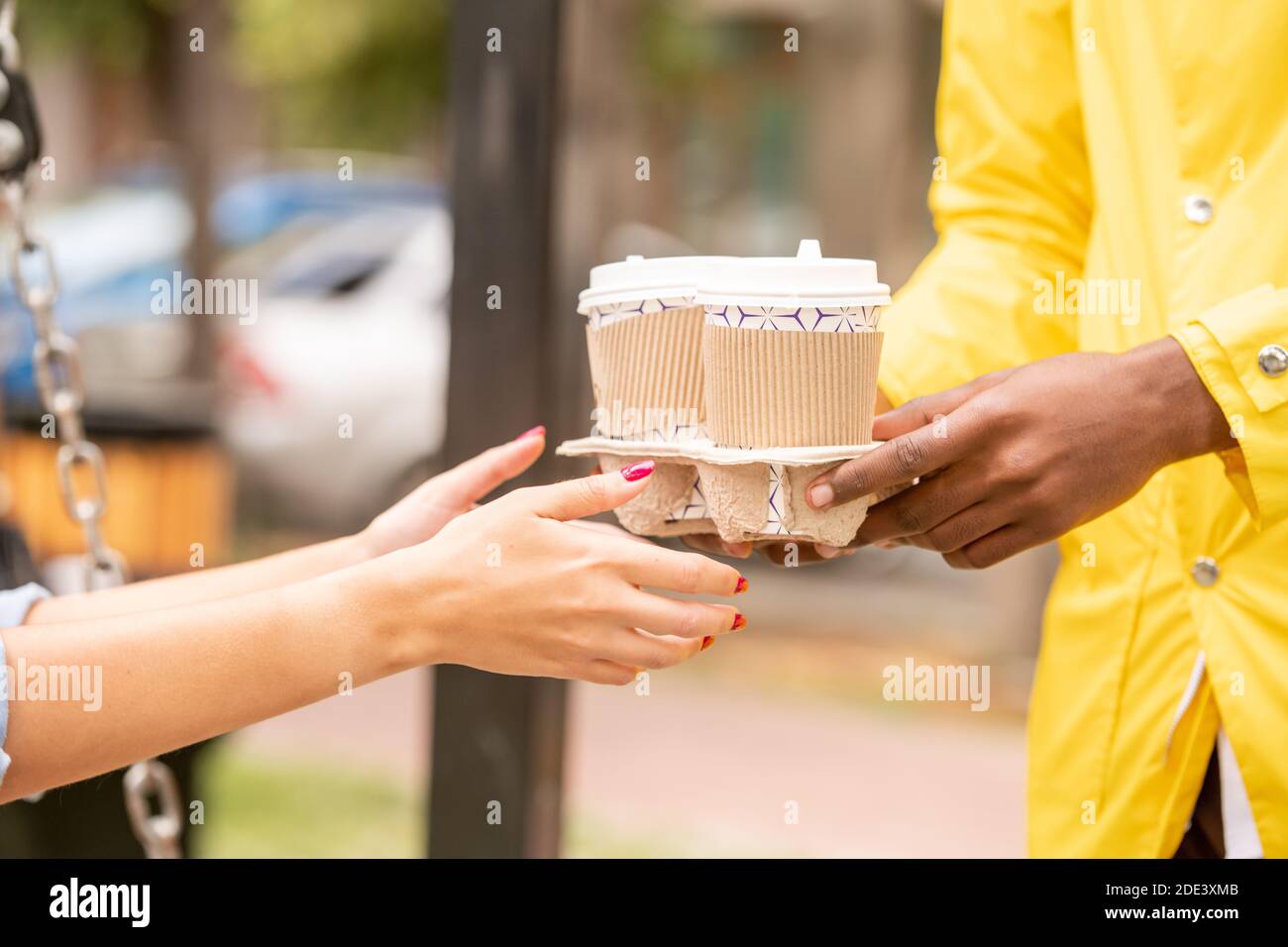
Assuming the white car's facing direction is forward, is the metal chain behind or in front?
behind

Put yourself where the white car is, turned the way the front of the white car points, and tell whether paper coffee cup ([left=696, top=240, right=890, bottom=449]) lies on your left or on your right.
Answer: on your right

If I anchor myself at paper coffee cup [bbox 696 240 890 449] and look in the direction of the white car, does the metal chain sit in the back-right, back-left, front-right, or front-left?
front-left

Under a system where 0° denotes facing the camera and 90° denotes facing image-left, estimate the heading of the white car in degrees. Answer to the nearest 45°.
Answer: approximately 225°

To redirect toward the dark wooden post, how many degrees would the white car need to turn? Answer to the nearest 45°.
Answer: approximately 135° to its right

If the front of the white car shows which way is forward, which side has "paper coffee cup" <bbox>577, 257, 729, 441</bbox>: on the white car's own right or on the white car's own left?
on the white car's own right
